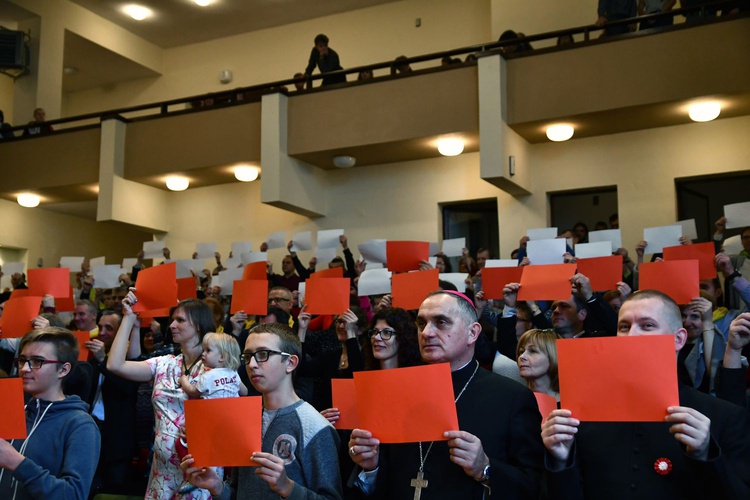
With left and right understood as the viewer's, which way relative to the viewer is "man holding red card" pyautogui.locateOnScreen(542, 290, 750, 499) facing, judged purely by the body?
facing the viewer and to the left of the viewer

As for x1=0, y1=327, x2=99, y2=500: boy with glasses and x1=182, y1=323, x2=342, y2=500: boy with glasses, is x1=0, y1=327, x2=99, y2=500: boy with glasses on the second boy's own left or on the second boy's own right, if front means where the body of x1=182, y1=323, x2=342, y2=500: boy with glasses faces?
on the second boy's own right

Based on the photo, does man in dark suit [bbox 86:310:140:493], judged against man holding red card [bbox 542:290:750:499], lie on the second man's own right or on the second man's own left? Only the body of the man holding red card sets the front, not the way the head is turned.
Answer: on the second man's own right

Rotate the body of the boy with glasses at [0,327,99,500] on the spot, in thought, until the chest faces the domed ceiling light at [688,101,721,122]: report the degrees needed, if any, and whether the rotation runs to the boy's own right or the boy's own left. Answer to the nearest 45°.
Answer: approximately 135° to the boy's own left

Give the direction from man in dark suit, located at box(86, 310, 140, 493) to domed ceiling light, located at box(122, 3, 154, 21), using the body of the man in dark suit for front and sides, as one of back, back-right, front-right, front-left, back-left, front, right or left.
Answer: back-right

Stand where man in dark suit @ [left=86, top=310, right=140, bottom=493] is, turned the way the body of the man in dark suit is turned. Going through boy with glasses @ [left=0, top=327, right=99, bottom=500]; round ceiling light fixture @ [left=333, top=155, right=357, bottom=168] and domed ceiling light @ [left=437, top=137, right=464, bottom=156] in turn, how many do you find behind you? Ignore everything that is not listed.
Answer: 2

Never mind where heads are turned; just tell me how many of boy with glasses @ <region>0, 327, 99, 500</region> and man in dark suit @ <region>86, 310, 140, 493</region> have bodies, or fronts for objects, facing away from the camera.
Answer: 0

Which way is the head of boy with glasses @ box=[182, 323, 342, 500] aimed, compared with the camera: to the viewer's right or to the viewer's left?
to the viewer's left
